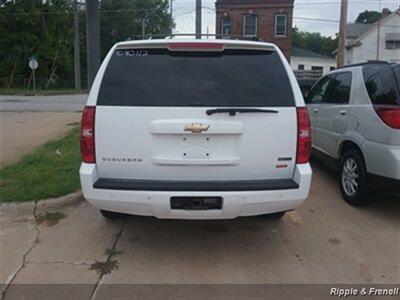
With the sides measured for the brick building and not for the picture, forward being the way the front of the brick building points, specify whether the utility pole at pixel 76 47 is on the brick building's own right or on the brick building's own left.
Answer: on the brick building's own right

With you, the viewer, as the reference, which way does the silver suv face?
facing away from the viewer and to the left of the viewer

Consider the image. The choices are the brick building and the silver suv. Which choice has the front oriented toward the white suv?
the brick building

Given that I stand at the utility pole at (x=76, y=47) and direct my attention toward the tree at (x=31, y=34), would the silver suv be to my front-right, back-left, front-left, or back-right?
back-left

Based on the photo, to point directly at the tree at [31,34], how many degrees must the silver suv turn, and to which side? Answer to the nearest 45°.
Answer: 0° — it already faces it

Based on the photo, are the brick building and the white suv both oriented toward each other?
yes

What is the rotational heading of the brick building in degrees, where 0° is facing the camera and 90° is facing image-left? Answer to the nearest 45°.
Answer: approximately 0°

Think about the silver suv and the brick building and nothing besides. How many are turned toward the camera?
1

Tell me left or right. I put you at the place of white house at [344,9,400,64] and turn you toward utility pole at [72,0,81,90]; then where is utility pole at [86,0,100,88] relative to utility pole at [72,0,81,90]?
left

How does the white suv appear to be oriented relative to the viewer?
away from the camera
